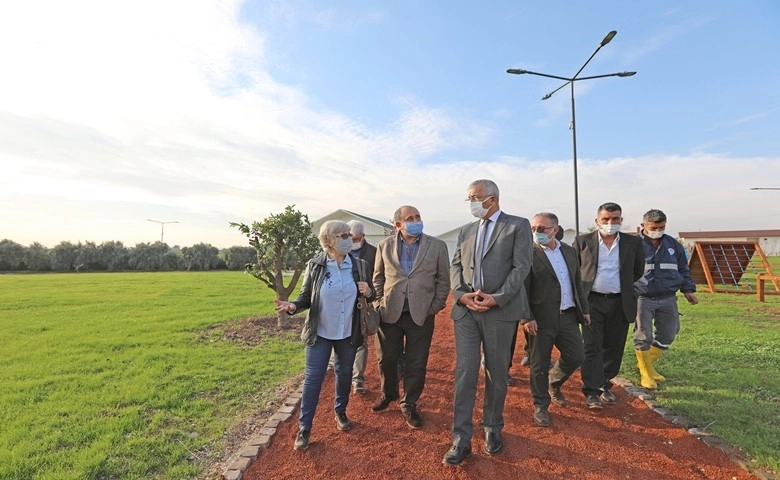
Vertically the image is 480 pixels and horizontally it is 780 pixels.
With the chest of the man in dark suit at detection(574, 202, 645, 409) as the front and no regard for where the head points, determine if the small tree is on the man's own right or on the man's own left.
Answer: on the man's own right

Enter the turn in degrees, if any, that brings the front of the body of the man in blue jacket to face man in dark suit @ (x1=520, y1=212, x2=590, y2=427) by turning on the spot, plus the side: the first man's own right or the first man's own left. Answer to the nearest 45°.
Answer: approximately 45° to the first man's own right

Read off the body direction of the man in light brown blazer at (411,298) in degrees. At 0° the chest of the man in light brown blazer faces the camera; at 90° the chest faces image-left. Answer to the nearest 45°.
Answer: approximately 0°

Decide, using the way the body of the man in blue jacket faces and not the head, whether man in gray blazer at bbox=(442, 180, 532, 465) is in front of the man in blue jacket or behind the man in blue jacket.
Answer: in front

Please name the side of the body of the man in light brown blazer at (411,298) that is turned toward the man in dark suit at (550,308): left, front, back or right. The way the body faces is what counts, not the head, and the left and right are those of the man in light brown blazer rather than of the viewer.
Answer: left

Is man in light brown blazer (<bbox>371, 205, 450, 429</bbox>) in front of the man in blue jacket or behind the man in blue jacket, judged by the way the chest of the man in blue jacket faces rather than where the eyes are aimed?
in front

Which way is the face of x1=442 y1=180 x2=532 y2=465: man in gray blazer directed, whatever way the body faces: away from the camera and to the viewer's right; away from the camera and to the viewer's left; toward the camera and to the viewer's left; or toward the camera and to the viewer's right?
toward the camera and to the viewer's left

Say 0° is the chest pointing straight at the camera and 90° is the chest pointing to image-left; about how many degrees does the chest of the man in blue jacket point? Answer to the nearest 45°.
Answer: approximately 0°

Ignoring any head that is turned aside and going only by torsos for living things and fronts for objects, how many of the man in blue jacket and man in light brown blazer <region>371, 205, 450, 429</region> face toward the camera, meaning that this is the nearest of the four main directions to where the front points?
2

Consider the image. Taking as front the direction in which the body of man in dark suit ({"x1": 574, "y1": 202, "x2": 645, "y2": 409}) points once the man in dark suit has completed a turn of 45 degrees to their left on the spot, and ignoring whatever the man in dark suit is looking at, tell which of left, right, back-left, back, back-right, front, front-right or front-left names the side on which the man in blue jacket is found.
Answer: left
